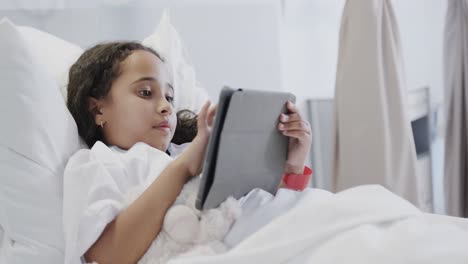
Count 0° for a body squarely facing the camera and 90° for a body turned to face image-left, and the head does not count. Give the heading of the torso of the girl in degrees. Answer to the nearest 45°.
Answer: approximately 315°

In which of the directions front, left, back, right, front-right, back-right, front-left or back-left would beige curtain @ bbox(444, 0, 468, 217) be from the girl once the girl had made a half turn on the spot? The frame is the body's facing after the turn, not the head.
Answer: right

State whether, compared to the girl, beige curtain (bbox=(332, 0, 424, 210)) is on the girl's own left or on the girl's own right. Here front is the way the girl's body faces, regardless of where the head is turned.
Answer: on the girl's own left
